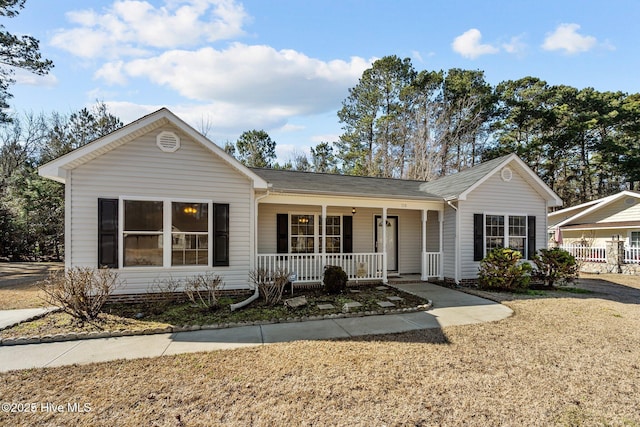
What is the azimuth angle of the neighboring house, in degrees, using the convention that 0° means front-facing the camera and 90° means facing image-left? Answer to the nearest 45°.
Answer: approximately 0°

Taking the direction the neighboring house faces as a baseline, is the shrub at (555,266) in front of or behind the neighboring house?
in front

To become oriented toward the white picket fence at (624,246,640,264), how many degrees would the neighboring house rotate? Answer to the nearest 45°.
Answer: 0° — it already faces it
